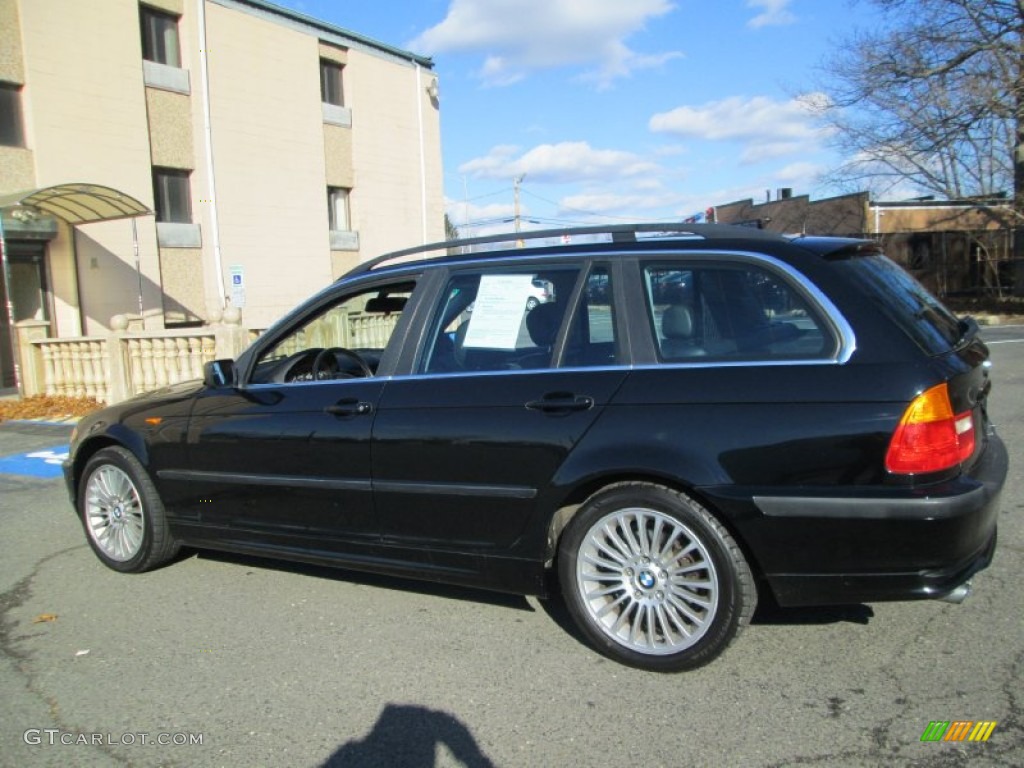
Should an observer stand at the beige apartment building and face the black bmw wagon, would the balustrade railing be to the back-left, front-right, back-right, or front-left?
front-right

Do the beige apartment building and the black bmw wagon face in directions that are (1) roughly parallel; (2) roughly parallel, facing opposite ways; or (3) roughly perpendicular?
roughly parallel, facing opposite ways

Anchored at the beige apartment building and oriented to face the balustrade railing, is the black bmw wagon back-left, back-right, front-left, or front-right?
front-left

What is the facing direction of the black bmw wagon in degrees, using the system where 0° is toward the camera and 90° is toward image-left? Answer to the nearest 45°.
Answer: approximately 135°

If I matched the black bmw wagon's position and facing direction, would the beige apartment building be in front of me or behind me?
in front

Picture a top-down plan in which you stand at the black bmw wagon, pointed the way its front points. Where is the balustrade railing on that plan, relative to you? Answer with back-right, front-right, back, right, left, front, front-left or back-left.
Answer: front
